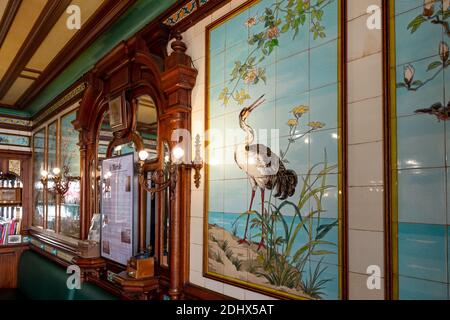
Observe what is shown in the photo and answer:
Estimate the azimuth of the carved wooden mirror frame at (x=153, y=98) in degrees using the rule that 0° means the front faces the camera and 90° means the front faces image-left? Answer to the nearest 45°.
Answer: approximately 45°

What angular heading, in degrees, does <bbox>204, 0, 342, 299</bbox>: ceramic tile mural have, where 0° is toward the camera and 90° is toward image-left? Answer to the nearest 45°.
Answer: approximately 45°

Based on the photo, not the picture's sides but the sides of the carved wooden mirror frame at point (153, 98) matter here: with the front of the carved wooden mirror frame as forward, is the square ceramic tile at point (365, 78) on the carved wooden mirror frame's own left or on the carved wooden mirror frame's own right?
on the carved wooden mirror frame's own left

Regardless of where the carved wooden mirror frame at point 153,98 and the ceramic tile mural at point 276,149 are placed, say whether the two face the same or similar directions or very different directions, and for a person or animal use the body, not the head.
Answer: same or similar directions

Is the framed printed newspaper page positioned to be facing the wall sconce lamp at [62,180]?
no

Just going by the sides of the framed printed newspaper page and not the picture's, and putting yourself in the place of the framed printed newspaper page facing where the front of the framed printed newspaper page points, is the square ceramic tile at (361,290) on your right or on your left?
on your left

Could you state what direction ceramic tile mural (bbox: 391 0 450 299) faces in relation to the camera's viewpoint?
facing the viewer and to the left of the viewer

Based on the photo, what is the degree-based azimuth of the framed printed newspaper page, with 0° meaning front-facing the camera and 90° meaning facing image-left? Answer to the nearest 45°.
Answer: approximately 45°

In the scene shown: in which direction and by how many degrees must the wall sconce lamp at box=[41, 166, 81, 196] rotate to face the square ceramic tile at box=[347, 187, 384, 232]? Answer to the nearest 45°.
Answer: approximately 45° to its left

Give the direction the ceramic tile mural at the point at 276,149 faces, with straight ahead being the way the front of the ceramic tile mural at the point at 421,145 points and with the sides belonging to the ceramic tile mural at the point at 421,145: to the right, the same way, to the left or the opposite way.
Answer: the same way

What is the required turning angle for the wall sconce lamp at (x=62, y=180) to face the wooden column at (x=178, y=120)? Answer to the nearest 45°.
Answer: approximately 45° to its left

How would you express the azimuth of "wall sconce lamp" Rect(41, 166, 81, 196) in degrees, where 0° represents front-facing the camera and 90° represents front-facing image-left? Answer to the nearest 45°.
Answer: approximately 45°
